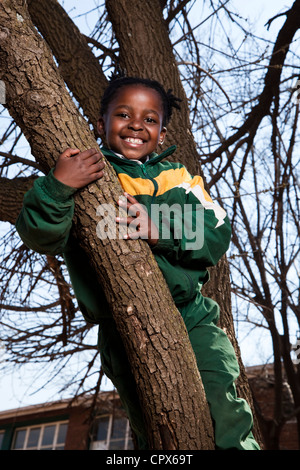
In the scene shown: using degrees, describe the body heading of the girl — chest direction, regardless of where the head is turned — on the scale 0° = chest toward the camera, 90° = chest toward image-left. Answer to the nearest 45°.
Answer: approximately 0°

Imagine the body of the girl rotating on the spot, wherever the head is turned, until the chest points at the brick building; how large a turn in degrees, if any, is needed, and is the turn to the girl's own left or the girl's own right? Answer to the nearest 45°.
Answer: approximately 180°
